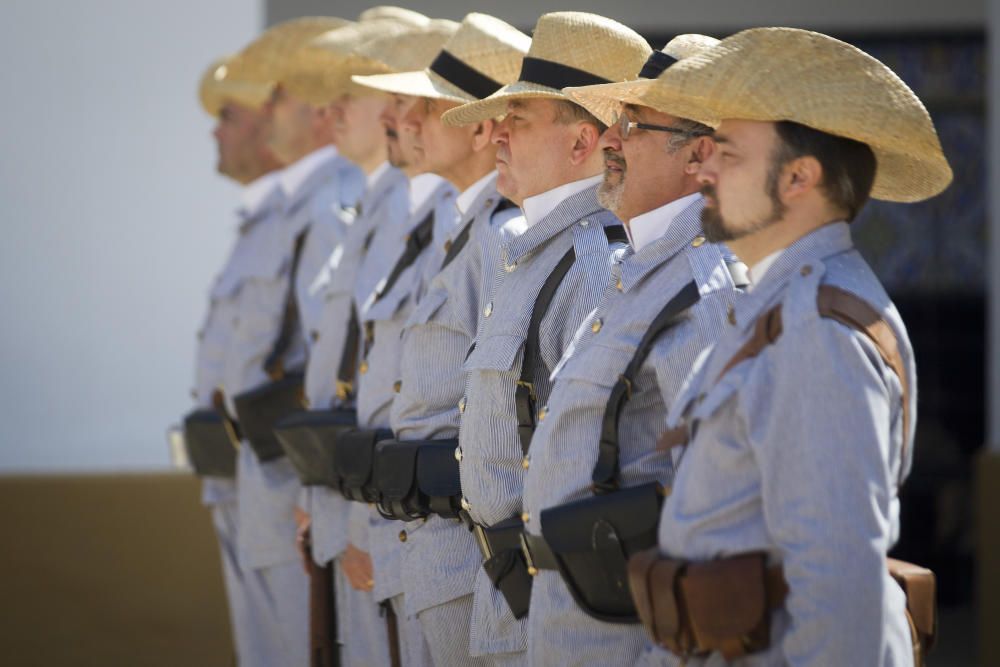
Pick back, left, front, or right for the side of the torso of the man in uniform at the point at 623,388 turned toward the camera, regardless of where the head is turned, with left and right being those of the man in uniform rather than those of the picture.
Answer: left

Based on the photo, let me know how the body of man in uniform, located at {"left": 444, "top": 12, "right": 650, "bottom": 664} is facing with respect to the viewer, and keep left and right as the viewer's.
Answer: facing to the left of the viewer

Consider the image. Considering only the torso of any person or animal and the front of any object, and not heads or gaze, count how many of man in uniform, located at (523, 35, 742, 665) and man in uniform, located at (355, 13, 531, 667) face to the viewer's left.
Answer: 2

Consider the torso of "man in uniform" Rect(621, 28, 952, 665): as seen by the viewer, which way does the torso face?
to the viewer's left

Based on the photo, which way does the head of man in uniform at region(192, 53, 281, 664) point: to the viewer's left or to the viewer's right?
to the viewer's left

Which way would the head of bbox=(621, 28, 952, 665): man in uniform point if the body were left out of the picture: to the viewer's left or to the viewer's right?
to the viewer's left

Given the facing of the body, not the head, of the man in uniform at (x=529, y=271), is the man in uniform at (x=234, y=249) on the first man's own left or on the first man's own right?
on the first man's own right

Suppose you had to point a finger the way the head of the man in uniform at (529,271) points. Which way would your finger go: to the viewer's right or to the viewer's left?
to the viewer's left

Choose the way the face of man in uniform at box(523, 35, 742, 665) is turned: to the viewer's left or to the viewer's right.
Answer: to the viewer's left

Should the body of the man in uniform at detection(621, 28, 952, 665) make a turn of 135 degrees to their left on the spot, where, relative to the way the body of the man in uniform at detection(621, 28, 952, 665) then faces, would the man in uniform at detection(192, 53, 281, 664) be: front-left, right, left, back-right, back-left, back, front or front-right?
back

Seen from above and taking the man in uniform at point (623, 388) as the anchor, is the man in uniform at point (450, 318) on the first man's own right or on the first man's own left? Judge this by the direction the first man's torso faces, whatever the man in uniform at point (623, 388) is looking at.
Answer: on the first man's own right

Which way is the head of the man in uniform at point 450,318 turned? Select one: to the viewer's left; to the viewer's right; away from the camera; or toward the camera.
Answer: to the viewer's left

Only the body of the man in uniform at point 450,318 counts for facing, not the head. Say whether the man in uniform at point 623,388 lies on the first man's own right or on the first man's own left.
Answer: on the first man's own left

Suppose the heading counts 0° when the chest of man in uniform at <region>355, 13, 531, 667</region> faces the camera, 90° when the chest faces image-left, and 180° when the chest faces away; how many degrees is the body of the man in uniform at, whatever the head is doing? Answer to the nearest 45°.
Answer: approximately 90°

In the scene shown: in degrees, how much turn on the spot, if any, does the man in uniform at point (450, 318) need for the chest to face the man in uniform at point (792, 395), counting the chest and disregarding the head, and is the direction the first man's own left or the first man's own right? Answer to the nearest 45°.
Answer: approximately 90° to the first man's own left
